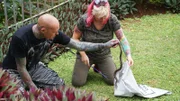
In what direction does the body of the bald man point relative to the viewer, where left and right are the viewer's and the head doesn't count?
facing the viewer and to the right of the viewer

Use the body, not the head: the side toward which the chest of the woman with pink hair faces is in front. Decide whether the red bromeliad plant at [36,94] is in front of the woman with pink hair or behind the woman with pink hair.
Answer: in front

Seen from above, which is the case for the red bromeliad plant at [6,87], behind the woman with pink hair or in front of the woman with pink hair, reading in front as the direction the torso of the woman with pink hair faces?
in front

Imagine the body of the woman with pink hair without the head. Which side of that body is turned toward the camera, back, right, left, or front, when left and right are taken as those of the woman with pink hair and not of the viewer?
front

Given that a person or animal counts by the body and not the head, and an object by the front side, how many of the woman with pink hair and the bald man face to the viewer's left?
0

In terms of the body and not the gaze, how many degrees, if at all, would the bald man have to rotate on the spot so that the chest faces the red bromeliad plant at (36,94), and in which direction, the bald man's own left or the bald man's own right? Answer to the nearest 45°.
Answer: approximately 45° to the bald man's own right

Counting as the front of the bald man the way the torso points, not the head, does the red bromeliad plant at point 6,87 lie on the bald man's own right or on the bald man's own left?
on the bald man's own right

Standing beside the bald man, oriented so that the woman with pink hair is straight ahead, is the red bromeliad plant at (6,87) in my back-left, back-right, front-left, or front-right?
back-right
